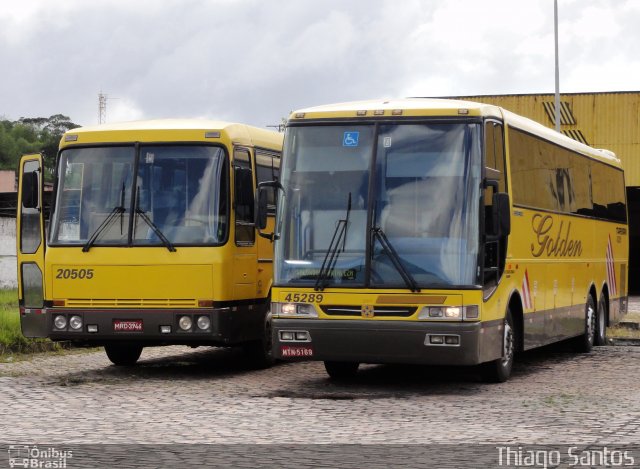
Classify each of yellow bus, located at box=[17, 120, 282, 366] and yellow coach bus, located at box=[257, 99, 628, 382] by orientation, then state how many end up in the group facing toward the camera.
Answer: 2

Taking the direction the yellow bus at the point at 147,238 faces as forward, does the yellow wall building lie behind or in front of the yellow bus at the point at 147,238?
behind

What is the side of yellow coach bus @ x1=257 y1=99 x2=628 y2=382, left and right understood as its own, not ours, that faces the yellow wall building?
back

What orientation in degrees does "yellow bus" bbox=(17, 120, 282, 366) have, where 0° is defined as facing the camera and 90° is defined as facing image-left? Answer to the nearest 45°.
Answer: approximately 0°

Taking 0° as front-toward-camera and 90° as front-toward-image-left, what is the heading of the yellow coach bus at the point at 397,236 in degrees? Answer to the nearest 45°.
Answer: approximately 0°

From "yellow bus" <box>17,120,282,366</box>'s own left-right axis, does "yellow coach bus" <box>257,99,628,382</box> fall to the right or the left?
on its left

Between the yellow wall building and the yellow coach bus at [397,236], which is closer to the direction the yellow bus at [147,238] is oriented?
the yellow coach bus

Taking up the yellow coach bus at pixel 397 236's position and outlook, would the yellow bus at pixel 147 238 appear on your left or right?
on your right
